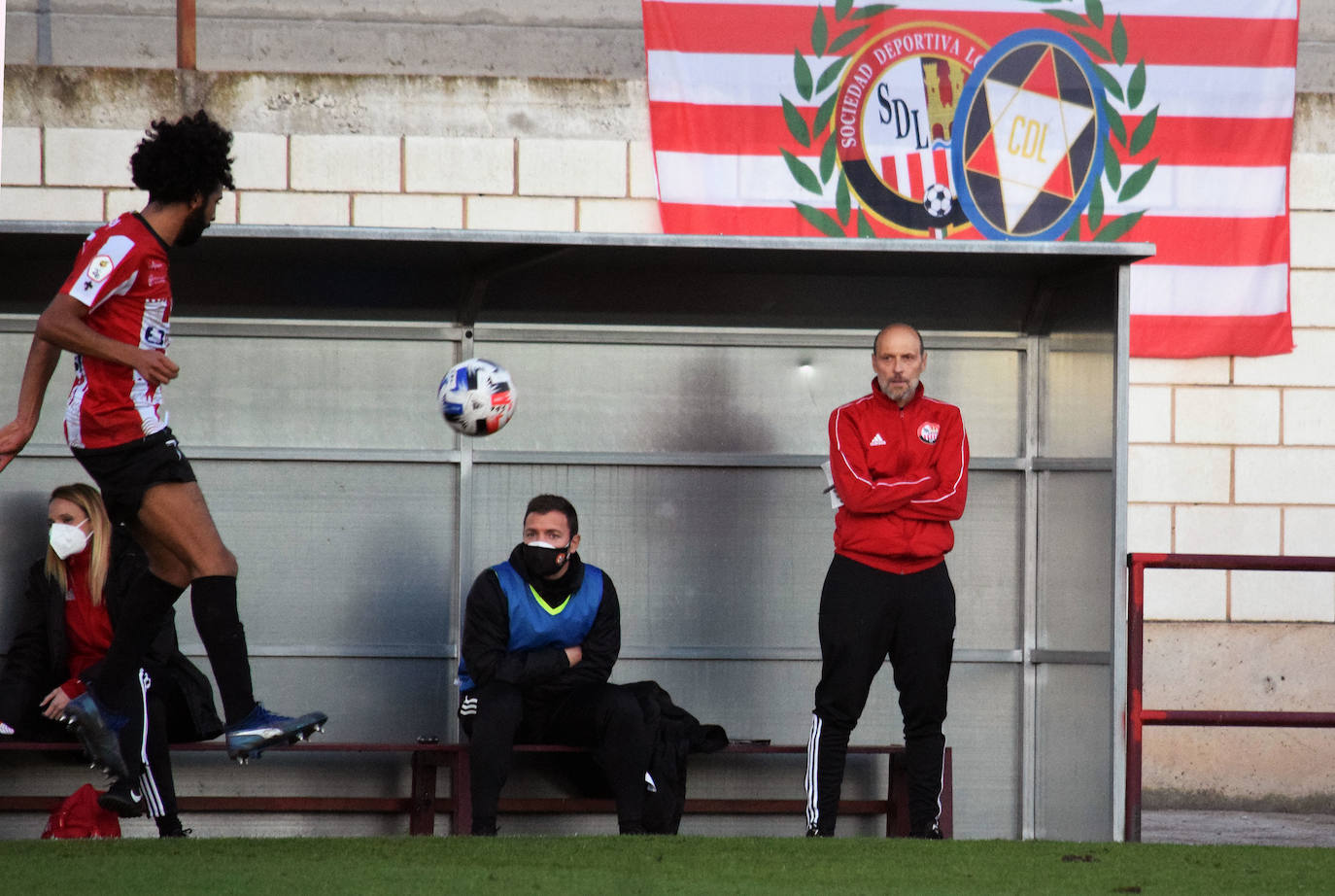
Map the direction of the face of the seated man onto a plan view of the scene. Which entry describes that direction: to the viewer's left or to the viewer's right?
to the viewer's left

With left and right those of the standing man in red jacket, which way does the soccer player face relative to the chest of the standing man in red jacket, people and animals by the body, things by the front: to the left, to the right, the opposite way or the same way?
to the left

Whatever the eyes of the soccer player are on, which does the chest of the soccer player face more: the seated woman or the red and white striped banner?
the red and white striped banner

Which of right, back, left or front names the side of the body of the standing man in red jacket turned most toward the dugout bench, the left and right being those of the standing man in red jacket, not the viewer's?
right

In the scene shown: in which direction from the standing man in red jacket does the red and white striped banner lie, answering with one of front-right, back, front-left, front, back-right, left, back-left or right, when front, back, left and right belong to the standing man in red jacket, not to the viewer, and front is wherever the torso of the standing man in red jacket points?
back

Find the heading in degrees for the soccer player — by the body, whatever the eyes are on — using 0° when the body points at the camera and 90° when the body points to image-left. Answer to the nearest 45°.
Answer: approximately 270°

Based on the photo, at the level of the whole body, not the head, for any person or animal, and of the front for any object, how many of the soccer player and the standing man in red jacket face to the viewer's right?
1
